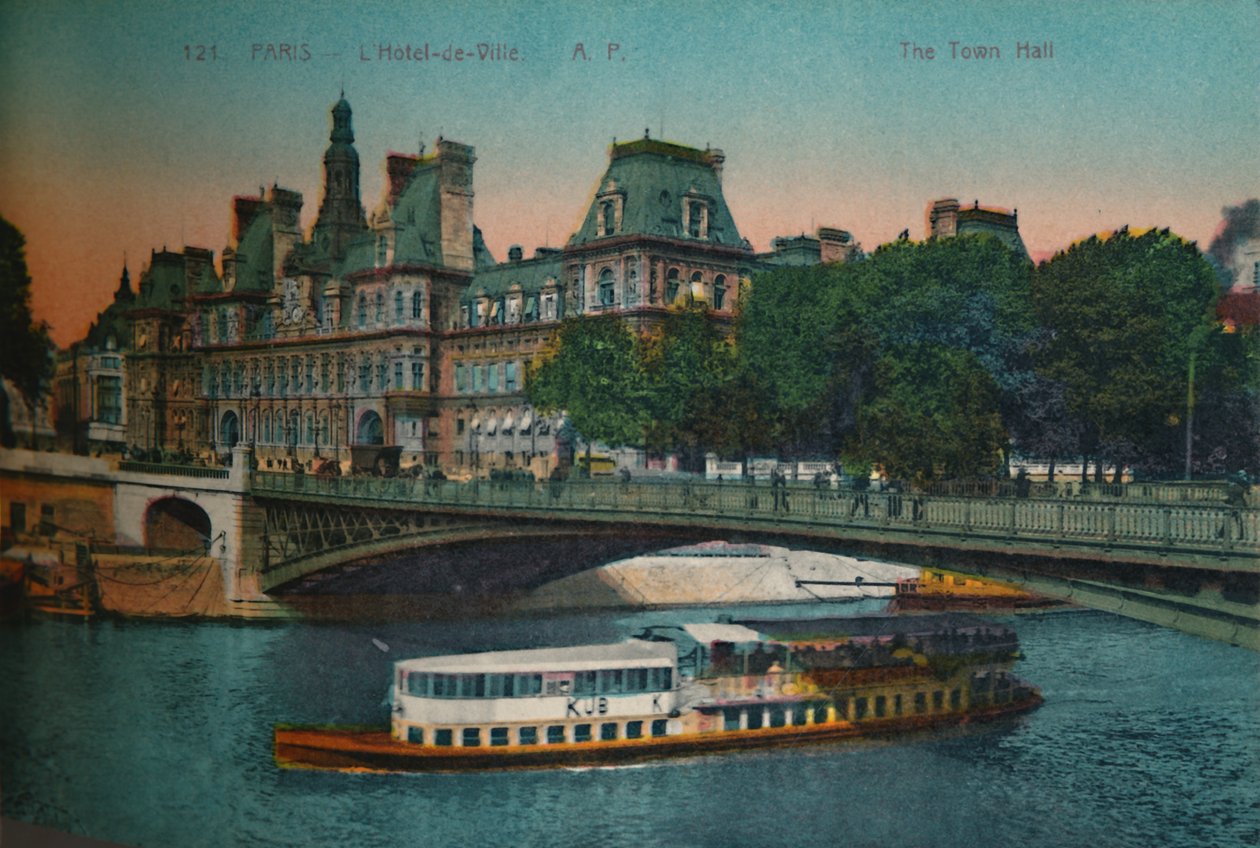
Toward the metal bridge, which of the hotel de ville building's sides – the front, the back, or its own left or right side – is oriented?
left

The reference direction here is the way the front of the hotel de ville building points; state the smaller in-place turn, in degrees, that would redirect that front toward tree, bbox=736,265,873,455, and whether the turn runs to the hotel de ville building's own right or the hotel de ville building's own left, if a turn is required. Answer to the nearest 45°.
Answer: approximately 90° to the hotel de ville building's own left

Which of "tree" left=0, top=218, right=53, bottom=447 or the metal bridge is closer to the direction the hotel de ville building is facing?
the tree

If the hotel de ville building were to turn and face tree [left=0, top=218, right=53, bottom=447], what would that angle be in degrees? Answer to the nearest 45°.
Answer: approximately 45° to its right

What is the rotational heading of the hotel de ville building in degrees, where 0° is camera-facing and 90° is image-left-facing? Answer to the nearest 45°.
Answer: approximately 45°

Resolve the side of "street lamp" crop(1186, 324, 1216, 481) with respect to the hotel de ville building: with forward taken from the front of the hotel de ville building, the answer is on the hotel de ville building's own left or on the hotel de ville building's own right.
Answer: on the hotel de ville building's own left
